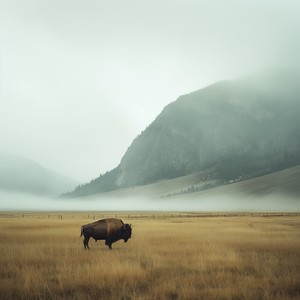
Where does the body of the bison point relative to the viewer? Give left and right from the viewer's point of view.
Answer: facing to the right of the viewer
